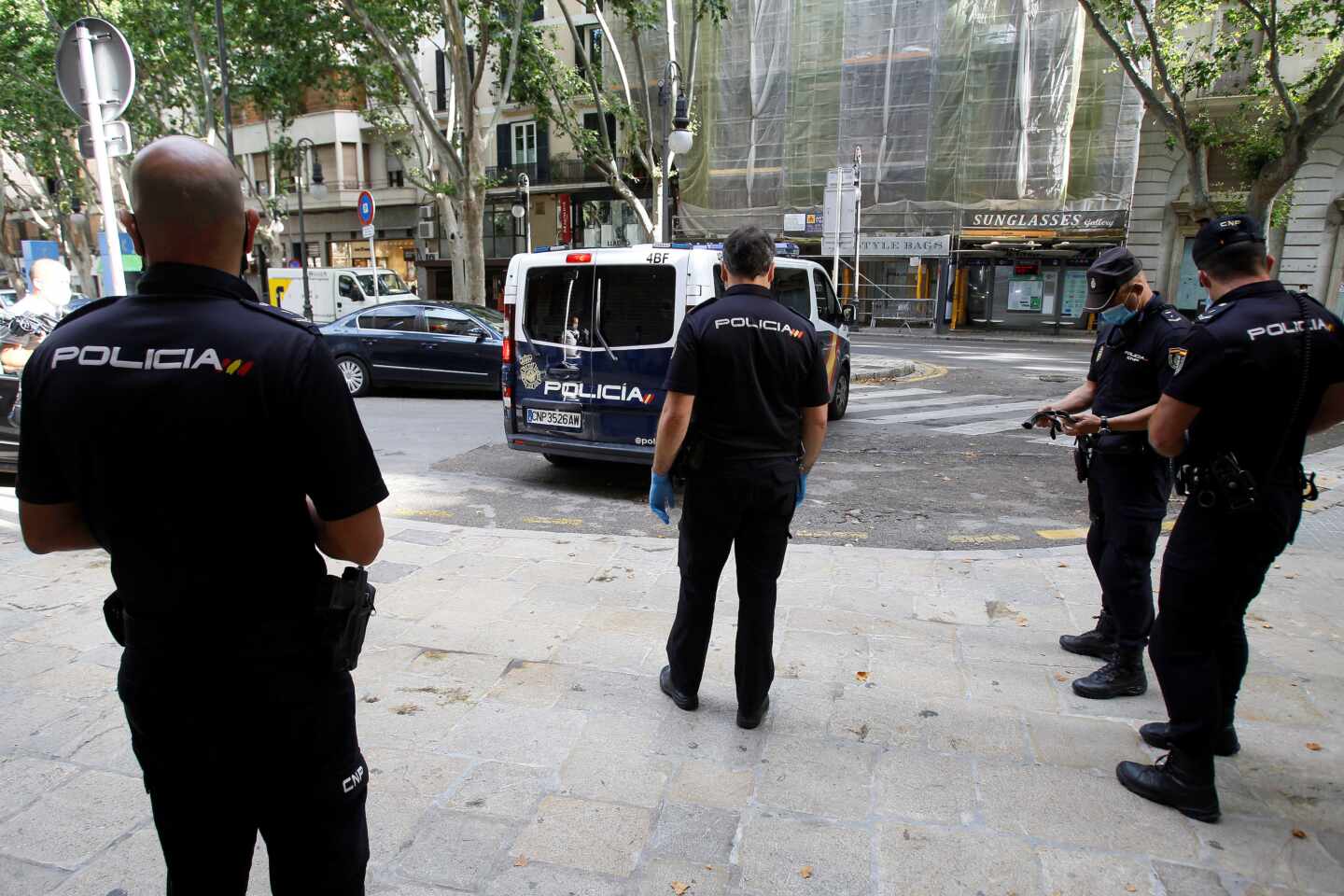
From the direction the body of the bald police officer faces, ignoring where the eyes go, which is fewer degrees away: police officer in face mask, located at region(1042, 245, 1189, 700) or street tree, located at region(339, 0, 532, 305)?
the street tree

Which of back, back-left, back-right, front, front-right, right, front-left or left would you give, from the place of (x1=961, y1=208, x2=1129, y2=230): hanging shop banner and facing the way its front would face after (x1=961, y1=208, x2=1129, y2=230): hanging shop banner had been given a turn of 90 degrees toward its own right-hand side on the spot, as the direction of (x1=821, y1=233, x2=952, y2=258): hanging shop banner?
front

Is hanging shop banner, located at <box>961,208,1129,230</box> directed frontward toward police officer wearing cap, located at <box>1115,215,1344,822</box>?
yes

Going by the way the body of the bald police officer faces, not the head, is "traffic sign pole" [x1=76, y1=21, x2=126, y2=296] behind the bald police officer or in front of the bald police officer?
in front

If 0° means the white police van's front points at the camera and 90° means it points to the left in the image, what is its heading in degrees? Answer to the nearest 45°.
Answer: approximately 225°

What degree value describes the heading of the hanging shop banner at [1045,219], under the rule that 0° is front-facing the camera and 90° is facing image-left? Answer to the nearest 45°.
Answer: approximately 0°

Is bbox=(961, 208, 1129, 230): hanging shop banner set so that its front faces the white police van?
yes

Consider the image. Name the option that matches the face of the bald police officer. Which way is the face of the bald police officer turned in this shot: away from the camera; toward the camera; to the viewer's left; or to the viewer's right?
away from the camera

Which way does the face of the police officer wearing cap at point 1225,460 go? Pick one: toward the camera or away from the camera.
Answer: away from the camera

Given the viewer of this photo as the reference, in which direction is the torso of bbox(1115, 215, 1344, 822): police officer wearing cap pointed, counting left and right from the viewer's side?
facing away from the viewer and to the left of the viewer

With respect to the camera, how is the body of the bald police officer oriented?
away from the camera

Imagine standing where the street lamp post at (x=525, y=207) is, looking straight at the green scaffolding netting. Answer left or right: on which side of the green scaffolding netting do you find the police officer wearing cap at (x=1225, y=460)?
right

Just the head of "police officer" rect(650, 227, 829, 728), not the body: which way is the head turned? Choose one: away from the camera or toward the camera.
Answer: away from the camera

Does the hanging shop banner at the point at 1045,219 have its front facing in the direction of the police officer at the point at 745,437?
yes

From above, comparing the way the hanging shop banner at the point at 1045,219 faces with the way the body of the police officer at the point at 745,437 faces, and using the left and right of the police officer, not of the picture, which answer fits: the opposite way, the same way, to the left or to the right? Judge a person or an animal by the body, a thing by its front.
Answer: the opposite way

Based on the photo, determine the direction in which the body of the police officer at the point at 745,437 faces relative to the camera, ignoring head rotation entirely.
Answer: away from the camera

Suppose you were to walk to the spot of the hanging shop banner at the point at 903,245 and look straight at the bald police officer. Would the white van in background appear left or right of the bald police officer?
right
